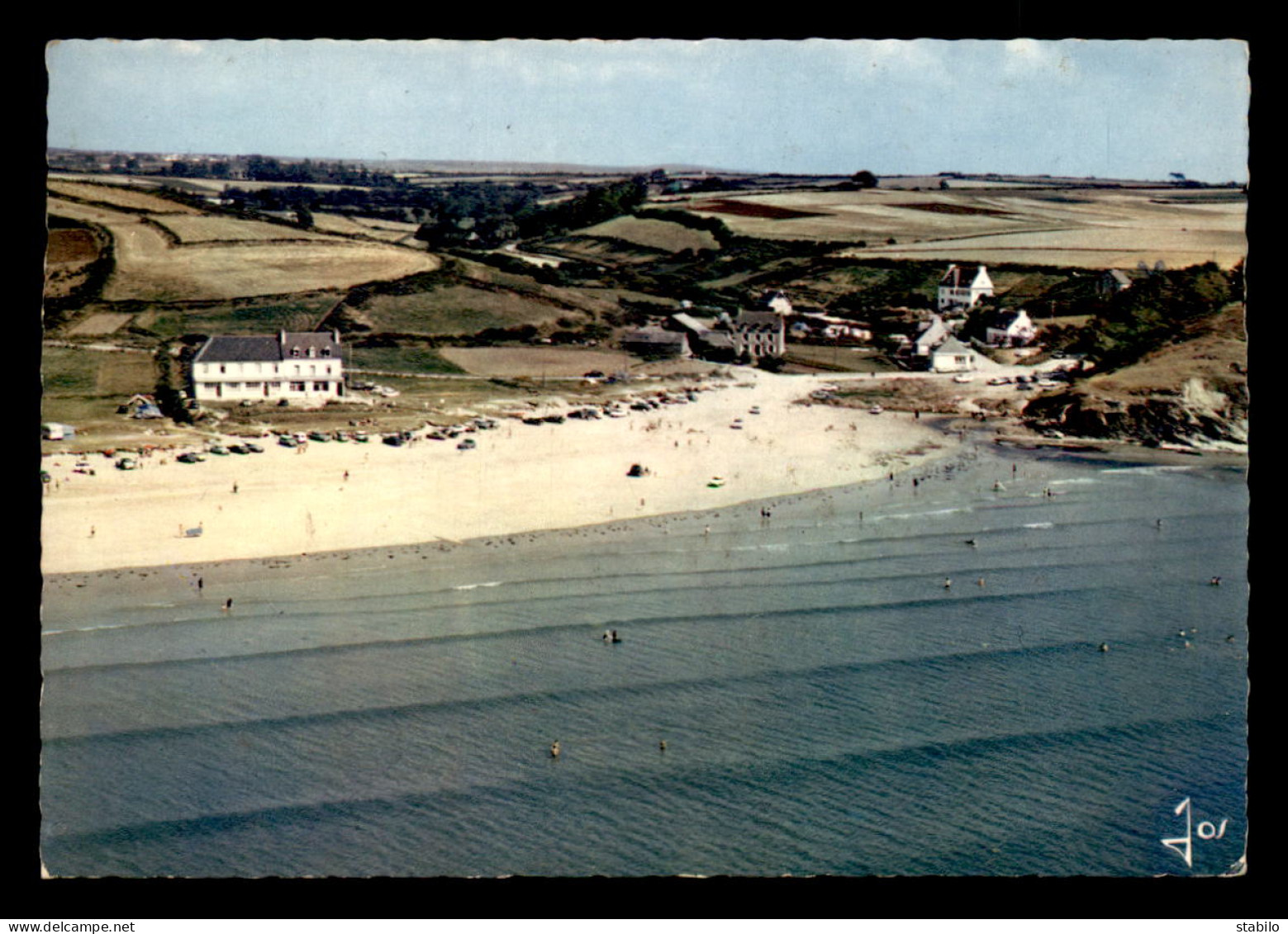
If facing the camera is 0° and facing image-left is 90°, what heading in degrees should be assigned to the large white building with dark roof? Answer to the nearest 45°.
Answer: approximately 0°
